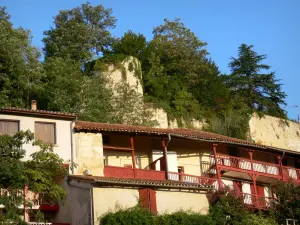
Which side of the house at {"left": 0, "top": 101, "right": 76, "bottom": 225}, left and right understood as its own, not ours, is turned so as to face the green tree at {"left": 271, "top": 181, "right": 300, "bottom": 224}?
left

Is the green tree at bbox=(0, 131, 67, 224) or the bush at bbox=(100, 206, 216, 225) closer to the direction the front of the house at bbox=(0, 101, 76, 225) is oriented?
the green tree

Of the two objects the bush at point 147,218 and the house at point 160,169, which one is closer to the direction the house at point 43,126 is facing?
the bush

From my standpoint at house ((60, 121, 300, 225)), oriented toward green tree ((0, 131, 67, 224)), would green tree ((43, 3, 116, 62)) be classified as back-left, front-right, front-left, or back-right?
back-right

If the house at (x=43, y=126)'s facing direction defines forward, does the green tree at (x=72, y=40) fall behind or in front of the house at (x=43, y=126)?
behind

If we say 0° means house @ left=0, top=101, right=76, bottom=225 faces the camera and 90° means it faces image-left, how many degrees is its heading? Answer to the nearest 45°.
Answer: approximately 0°

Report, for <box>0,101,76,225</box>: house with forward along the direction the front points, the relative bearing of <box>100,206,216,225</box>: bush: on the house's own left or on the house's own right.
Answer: on the house's own left

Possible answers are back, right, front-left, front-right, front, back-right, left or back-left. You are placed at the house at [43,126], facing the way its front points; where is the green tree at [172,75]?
back-left

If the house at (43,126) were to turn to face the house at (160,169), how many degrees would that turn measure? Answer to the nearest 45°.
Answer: approximately 90° to its left
